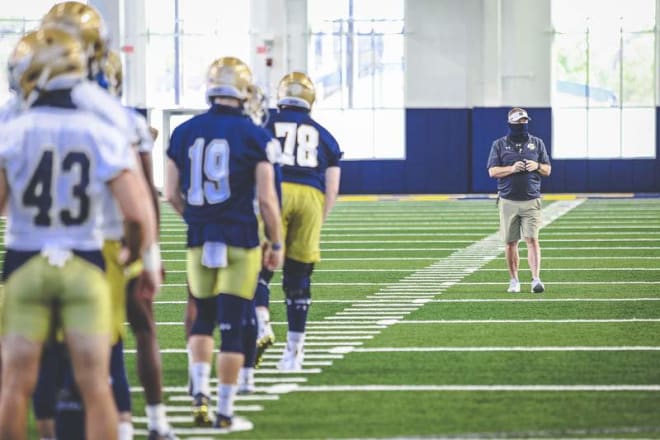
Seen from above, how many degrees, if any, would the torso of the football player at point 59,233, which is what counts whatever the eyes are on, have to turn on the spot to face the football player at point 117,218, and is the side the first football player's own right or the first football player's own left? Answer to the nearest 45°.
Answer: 0° — they already face them

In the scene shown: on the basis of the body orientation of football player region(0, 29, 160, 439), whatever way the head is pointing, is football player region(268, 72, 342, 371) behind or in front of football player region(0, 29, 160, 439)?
in front

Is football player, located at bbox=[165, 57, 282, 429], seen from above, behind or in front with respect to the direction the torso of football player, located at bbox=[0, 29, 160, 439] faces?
in front

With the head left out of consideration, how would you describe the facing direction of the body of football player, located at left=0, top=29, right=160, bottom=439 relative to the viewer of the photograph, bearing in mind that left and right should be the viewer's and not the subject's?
facing away from the viewer

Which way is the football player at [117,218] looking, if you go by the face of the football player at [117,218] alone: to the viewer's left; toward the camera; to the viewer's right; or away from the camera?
away from the camera

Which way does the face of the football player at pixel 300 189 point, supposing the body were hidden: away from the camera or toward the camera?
away from the camera
